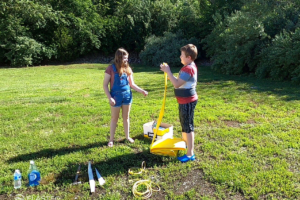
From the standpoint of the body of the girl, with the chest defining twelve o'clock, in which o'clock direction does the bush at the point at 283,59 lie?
The bush is roughly at 9 o'clock from the girl.

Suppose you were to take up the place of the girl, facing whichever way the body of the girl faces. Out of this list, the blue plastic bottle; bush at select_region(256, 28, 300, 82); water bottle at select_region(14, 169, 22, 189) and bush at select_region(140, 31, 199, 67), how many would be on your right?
2

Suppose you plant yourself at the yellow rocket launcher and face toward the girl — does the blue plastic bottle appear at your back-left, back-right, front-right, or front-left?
front-left

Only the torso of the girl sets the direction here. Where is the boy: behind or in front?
in front

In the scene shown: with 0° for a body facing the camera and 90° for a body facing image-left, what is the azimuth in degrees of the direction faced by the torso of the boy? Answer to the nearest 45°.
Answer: approximately 90°

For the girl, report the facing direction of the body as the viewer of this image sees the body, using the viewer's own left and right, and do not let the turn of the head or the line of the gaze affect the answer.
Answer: facing the viewer and to the right of the viewer

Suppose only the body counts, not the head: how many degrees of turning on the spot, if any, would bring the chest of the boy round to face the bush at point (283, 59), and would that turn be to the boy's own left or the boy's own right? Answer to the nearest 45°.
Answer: approximately 135° to the boy's own right

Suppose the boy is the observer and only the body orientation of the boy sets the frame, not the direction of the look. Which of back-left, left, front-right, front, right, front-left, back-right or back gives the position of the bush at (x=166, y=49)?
right

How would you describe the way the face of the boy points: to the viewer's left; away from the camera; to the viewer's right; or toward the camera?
to the viewer's left

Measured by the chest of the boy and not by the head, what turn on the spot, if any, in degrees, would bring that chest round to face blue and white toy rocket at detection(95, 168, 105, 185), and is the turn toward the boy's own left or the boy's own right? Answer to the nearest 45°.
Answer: approximately 45° to the boy's own left

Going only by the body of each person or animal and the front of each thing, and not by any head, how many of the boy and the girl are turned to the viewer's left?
1

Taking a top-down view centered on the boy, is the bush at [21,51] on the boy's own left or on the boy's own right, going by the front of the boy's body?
on the boy's own right
